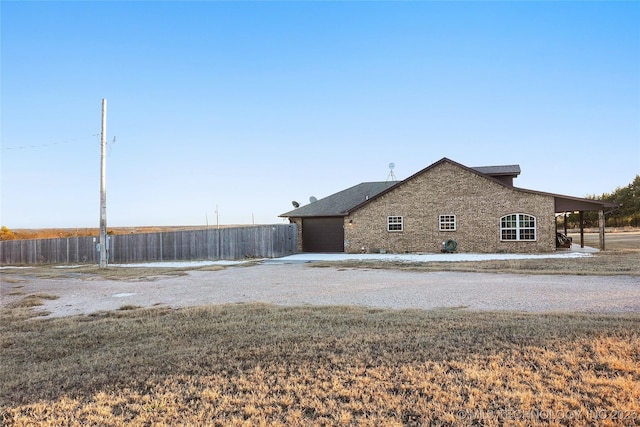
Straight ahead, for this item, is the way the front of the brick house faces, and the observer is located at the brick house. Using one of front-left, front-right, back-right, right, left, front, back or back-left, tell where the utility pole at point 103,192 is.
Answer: back-right
